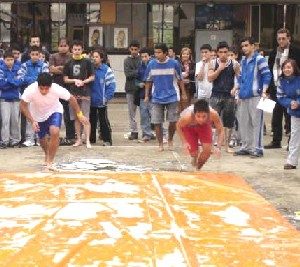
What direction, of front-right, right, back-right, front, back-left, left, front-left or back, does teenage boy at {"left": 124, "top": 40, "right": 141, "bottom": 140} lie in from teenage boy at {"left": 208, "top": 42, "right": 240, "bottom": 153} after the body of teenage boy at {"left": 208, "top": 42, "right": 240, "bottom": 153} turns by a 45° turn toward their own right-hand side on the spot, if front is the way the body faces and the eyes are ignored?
right

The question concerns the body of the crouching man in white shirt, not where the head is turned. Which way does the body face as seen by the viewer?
toward the camera

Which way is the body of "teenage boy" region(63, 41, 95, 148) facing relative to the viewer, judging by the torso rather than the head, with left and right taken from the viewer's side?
facing the viewer

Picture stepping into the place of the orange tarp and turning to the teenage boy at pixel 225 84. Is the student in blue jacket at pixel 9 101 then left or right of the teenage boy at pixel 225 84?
left

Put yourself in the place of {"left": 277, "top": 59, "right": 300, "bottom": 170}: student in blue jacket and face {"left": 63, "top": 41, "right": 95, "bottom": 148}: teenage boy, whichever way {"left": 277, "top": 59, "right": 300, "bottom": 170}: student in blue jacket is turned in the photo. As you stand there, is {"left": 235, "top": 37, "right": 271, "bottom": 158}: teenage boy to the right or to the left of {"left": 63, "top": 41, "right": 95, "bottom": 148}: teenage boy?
right

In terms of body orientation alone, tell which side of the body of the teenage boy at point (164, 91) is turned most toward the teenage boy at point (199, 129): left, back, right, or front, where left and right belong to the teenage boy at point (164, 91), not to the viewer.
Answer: front

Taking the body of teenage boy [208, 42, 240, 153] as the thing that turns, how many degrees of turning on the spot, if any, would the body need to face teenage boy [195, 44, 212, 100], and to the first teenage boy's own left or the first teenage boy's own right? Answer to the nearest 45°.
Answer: approximately 135° to the first teenage boy's own right

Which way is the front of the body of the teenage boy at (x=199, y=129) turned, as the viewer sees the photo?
toward the camera

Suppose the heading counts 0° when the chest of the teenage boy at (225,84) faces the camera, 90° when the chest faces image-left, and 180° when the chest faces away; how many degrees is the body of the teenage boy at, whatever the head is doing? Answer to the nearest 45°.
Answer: approximately 0°

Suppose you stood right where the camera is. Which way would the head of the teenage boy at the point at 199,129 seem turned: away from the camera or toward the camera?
toward the camera

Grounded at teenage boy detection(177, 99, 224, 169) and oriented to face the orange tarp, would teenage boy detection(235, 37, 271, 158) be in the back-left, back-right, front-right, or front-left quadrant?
back-left

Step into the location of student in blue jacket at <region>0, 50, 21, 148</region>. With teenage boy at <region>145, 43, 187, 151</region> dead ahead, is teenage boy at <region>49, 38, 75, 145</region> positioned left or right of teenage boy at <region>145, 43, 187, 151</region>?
left

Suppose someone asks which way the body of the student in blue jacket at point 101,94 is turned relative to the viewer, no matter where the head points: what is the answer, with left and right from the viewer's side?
facing the viewer and to the left of the viewer

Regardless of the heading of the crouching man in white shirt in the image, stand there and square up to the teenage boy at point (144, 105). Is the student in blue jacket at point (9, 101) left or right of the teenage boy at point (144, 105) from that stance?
left

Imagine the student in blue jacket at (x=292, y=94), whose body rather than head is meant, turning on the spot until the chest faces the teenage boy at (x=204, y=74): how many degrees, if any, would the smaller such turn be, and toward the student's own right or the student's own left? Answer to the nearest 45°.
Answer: approximately 90° to the student's own right

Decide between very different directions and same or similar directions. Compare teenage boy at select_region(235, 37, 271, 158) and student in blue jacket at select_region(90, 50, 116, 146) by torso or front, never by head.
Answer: same or similar directions

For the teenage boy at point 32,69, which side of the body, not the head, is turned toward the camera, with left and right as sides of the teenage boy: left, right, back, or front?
front
